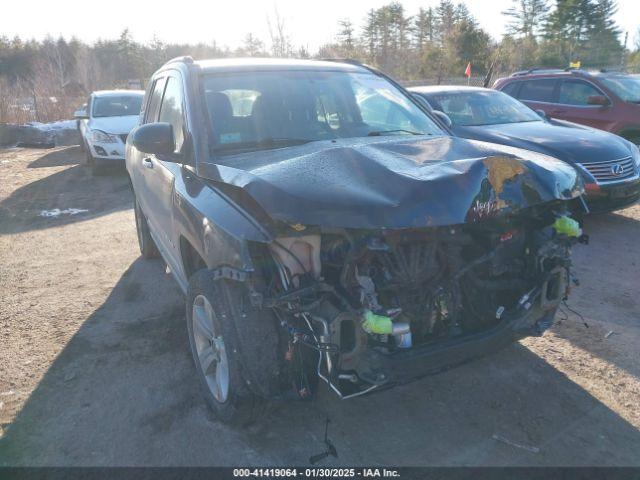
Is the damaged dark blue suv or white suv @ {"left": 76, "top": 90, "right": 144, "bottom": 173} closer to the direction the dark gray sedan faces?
the damaged dark blue suv

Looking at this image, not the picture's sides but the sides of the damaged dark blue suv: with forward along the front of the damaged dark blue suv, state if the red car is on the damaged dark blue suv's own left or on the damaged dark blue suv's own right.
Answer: on the damaged dark blue suv's own left

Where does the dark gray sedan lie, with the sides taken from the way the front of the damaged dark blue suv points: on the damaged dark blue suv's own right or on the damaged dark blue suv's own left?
on the damaged dark blue suv's own left

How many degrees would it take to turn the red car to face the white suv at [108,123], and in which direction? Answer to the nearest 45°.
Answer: approximately 135° to its right

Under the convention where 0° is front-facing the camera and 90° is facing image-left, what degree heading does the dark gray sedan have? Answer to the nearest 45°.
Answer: approximately 315°

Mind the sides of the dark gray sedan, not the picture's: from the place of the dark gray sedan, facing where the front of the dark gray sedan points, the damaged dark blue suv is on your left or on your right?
on your right

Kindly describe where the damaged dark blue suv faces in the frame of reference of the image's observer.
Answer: facing the viewer and to the right of the viewer

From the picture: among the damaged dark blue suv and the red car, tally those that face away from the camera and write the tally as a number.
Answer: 0

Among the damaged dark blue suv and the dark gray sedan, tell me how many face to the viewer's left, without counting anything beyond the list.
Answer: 0

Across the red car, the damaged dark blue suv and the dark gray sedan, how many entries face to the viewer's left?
0
